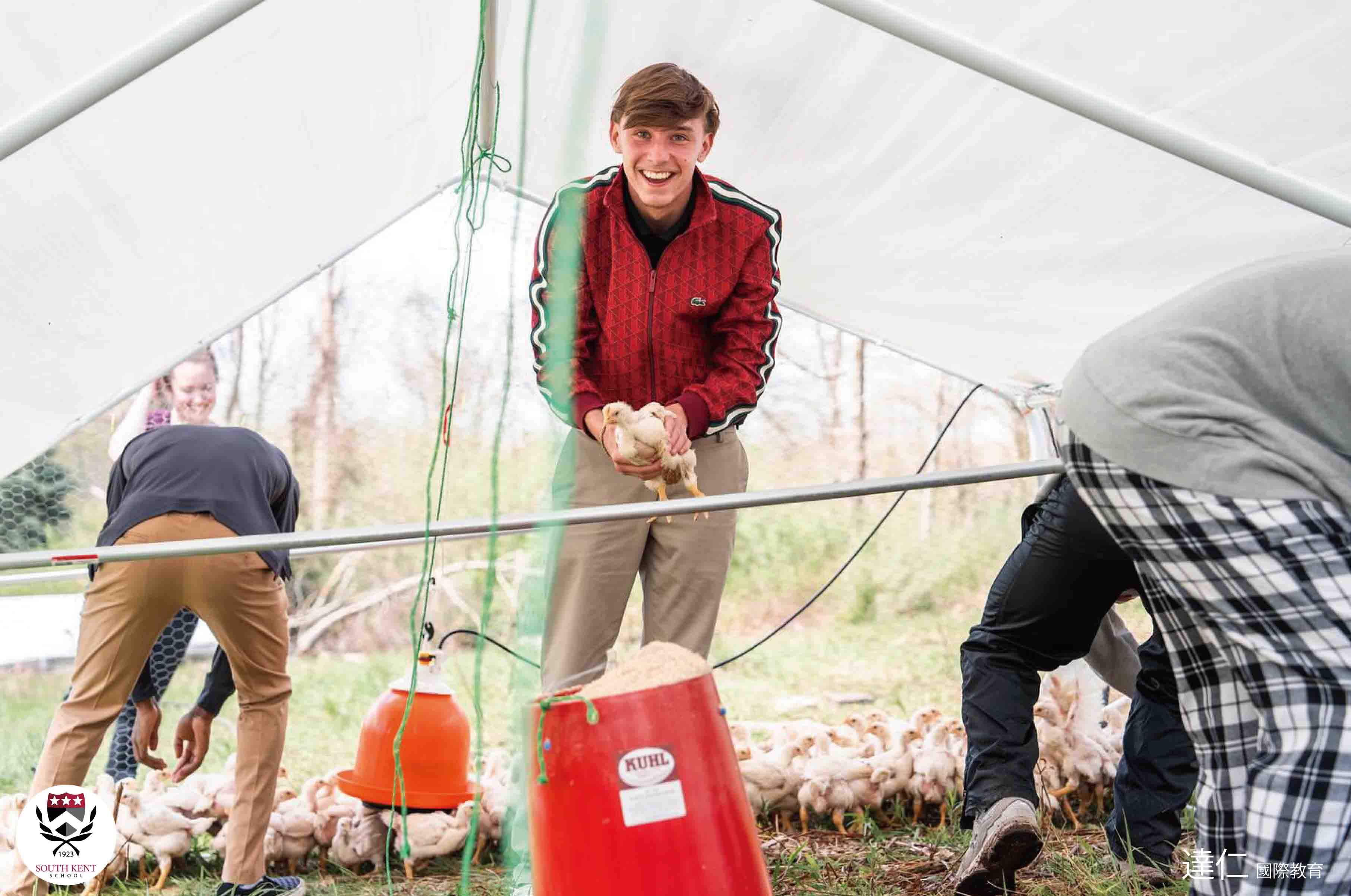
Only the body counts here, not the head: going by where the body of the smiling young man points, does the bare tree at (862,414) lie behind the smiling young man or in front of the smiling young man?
behind

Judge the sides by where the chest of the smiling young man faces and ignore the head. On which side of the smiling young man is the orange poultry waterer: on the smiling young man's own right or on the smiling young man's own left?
on the smiling young man's own right

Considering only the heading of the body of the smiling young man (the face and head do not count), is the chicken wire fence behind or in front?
behind

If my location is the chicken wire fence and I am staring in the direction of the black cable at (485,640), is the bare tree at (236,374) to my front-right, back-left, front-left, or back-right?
back-left

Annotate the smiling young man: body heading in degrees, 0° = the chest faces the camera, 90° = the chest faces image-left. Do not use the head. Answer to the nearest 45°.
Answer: approximately 0°

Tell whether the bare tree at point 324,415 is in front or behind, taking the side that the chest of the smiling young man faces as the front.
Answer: behind
